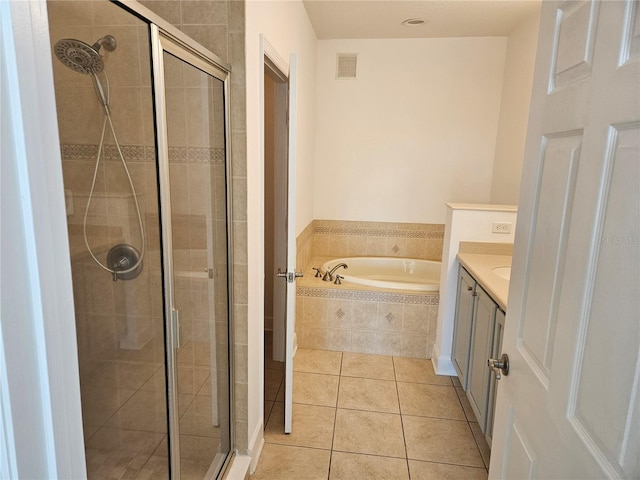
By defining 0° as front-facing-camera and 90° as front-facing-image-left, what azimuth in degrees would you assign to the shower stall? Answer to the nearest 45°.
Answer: approximately 315°

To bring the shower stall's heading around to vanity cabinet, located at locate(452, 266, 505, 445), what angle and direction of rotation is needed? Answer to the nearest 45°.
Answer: approximately 45° to its left

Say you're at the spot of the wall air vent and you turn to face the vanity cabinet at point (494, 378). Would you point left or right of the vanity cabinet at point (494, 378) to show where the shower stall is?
right

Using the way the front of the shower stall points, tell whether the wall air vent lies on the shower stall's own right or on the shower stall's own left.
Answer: on the shower stall's own left

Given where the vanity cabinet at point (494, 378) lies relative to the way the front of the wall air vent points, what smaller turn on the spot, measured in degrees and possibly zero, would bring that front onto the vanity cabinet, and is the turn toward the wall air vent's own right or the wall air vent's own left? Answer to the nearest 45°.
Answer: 0° — it already faces it

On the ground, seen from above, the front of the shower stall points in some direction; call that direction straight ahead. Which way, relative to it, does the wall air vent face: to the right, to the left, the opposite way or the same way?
to the right

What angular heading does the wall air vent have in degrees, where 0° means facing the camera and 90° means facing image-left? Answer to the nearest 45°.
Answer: approximately 0°
